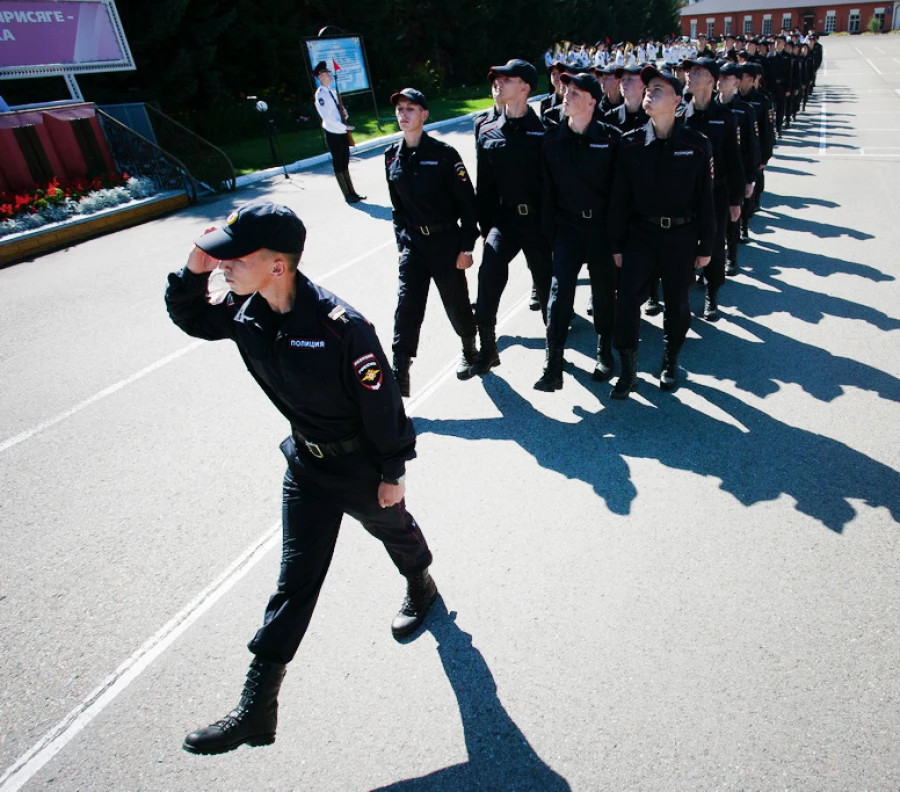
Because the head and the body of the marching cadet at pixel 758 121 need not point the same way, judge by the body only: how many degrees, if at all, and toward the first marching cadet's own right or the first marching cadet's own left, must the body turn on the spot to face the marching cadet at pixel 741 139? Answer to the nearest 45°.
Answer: approximately 45° to the first marching cadet's own left

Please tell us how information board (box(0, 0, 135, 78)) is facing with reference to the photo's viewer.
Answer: facing the viewer and to the right of the viewer

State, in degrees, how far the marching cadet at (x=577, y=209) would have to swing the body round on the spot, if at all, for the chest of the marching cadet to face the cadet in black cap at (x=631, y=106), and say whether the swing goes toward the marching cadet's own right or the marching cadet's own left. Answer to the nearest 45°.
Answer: approximately 135° to the marching cadet's own right

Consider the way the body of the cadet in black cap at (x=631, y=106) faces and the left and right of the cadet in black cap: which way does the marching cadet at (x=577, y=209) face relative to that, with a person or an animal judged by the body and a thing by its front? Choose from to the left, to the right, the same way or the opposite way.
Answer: the same way

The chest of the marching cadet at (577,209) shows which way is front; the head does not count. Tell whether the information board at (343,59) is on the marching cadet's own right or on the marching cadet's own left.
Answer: on the marching cadet's own right

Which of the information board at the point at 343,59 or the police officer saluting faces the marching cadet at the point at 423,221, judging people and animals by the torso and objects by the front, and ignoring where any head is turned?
the information board

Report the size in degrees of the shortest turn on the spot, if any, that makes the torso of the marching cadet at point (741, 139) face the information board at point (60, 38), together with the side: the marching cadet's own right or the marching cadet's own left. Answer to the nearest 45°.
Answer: approximately 45° to the marching cadet's own right

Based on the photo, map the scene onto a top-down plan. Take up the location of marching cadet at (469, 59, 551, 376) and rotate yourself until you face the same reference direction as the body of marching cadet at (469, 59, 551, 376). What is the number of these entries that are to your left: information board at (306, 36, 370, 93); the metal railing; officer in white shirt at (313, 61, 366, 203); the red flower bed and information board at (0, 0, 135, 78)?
0

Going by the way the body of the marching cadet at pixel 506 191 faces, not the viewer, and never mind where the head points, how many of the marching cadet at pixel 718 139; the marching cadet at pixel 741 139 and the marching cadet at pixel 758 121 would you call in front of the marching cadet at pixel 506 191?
0

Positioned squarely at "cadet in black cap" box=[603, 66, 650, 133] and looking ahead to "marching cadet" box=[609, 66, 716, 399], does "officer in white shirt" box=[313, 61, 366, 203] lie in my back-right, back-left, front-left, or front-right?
back-right

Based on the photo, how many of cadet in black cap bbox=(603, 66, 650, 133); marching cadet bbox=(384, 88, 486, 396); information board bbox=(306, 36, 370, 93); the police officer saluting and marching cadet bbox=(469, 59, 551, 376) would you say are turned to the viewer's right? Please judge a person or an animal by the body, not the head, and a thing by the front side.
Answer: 0

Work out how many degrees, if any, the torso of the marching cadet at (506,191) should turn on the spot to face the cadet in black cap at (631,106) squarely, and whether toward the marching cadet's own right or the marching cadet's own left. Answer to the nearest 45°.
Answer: approximately 180°

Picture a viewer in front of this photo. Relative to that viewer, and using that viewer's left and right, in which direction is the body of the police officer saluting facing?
facing the viewer and to the left of the viewer

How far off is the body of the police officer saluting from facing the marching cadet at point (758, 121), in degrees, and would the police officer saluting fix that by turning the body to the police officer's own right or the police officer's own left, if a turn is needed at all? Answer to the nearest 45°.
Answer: approximately 180°

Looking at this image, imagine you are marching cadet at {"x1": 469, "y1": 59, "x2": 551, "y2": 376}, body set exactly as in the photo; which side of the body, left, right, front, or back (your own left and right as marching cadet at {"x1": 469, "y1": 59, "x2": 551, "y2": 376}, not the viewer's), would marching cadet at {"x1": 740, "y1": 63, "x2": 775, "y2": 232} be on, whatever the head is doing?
back

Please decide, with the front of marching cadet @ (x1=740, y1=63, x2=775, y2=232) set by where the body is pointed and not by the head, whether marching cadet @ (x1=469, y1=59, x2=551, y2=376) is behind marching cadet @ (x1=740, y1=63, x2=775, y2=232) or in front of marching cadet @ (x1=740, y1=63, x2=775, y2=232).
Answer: in front

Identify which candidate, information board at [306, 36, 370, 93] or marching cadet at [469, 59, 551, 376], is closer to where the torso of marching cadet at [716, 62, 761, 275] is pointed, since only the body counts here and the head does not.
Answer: the marching cadet

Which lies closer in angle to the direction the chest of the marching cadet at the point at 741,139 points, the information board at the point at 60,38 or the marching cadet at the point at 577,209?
the marching cadet

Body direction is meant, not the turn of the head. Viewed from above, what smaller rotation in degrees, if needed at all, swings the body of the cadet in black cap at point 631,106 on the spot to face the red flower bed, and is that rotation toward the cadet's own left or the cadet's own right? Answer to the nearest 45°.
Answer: approximately 45° to the cadet's own right

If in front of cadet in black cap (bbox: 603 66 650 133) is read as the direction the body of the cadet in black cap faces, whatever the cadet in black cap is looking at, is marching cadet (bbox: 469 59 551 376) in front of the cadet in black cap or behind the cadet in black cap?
in front

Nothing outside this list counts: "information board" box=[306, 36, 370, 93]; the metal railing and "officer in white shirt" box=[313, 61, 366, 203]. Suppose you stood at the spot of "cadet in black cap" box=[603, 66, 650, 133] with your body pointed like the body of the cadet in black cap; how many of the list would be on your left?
0

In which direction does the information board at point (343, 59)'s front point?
toward the camera
